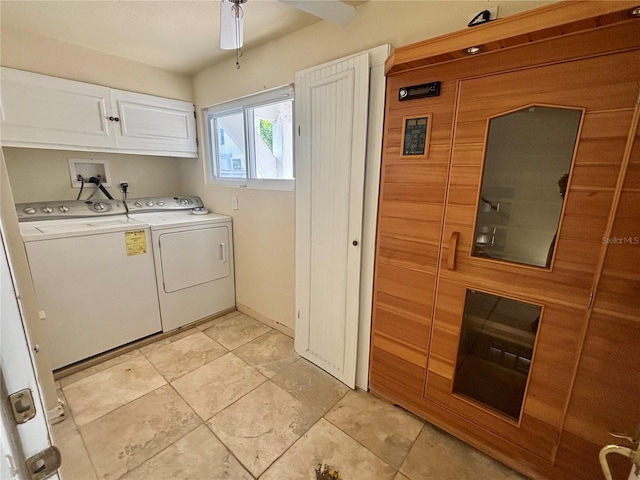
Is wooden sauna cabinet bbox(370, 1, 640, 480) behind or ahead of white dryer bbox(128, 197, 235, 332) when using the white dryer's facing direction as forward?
ahead

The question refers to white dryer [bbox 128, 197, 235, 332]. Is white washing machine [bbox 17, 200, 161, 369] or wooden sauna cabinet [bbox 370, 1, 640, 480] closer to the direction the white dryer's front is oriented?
the wooden sauna cabinet

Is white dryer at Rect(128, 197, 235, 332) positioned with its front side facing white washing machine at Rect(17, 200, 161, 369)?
no

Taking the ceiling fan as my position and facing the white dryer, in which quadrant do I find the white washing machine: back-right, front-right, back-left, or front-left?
front-left

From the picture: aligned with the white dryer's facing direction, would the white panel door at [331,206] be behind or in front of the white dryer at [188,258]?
in front

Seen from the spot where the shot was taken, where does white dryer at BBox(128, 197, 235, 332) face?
facing the viewer and to the right of the viewer
